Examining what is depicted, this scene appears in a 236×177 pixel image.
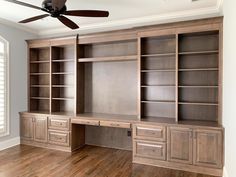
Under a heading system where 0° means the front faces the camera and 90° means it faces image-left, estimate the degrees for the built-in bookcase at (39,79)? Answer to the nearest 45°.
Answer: approximately 45°

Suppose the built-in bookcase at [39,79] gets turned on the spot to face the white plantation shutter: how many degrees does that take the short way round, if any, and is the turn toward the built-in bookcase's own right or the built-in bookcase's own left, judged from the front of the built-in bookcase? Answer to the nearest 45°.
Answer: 0° — it already faces it

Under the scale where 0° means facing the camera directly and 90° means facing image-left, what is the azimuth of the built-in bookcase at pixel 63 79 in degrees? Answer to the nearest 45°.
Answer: approximately 45°

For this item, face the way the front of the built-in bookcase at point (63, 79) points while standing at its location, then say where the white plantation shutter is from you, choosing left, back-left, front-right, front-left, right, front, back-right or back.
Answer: front-right

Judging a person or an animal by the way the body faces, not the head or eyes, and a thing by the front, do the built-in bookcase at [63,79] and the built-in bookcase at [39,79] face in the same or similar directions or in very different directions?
same or similar directions
